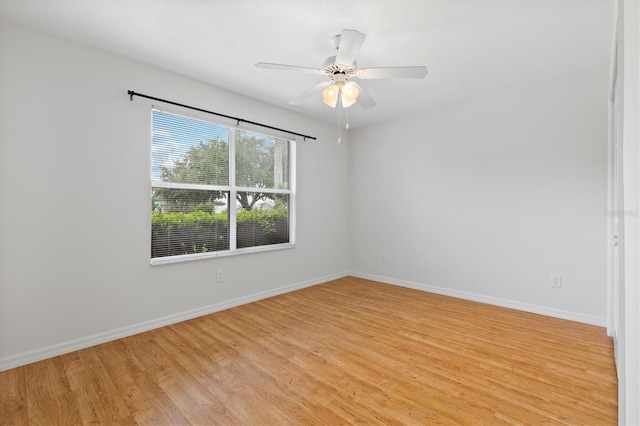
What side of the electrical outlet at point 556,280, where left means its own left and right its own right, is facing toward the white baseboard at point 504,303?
right

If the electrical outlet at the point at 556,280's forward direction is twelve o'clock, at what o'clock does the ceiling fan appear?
The ceiling fan is roughly at 1 o'clock from the electrical outlet.

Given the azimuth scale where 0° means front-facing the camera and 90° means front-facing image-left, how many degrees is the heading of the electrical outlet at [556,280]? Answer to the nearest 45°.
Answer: approximately 0°

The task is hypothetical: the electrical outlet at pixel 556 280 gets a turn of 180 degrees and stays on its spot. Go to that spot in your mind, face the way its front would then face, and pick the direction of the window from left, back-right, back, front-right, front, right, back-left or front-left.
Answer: back-left

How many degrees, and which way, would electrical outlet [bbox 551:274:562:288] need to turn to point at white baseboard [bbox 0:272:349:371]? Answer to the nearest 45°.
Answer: approximately 45° to its right
